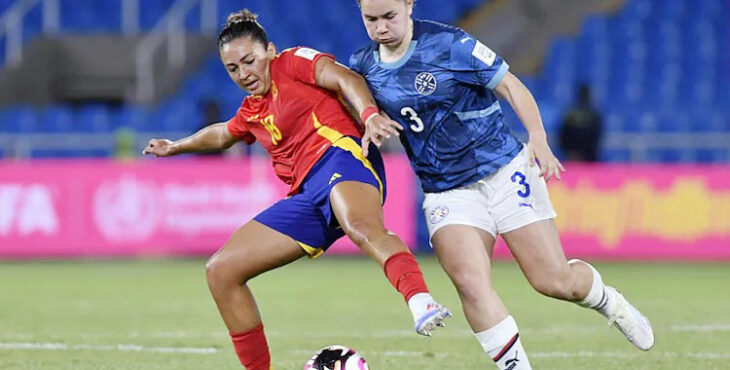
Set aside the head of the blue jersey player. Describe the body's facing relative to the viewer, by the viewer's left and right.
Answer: facing the viewer and to the left of the viewer

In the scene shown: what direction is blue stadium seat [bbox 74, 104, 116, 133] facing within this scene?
toward the camera

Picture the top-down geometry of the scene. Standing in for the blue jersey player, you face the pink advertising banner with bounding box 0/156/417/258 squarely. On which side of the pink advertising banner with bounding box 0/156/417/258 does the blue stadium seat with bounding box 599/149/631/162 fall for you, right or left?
right

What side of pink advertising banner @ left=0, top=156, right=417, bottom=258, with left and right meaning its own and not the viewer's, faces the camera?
front

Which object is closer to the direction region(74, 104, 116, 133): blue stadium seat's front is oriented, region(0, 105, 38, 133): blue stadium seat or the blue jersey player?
the blue jersey player

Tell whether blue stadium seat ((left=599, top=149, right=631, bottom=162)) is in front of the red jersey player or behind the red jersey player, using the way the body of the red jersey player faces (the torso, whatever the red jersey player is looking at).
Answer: behind

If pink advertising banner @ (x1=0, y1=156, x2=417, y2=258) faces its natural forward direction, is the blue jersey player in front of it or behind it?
in front

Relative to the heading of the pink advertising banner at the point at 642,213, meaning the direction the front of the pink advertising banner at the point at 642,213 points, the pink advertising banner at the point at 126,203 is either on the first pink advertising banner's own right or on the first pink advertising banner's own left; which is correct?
on the first pink advertising banner's own right

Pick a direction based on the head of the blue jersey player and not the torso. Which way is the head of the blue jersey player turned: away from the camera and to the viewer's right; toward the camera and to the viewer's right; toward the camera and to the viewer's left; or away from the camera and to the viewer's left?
toward the camera and to the viewer's left

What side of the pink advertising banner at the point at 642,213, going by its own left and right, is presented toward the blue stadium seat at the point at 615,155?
back

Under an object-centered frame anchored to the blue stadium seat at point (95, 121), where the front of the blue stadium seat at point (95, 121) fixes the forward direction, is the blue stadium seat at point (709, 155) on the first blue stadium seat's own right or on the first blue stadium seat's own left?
on the first blue stadium seat's own left

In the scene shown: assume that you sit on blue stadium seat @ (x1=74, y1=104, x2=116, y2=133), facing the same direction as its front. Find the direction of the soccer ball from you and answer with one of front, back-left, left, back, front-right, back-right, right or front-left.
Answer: front

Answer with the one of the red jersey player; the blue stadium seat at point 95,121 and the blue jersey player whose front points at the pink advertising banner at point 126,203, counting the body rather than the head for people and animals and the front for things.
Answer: the blue stadium seat

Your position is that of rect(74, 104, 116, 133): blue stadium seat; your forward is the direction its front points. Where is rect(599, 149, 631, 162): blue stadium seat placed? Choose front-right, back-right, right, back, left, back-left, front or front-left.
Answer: front-left

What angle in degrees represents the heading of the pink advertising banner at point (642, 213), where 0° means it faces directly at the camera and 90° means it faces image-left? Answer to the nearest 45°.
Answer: approximately 0°

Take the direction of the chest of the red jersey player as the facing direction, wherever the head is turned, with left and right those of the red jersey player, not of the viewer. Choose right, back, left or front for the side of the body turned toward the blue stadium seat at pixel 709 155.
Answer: back

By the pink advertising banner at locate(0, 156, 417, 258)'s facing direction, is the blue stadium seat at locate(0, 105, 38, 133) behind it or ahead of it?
behind

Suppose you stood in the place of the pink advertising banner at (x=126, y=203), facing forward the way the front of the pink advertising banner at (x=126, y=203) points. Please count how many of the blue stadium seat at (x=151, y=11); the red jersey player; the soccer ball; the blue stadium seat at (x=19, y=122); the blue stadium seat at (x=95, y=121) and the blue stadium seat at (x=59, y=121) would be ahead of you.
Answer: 2

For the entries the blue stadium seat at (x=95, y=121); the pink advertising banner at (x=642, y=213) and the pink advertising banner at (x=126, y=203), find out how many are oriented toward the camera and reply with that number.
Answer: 3

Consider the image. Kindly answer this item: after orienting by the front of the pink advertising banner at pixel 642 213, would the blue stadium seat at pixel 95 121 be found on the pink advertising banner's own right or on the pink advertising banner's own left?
on the pink advertising banner's own right
